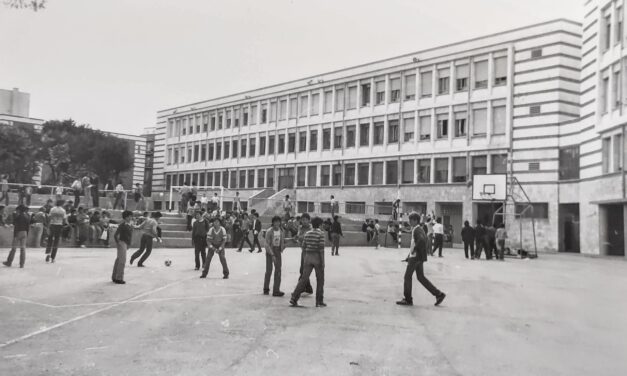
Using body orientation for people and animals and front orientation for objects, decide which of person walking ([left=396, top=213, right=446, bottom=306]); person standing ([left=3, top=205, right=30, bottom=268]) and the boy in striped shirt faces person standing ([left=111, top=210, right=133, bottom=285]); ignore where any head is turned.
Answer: person walking ([left=396, top=213, right=446, bottom=306])

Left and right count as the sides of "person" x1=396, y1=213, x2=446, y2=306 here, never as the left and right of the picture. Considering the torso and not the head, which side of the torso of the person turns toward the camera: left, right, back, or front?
left

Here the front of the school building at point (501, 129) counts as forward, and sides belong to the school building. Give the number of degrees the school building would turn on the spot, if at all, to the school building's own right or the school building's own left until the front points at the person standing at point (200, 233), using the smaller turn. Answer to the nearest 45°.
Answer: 0° — it already faces them

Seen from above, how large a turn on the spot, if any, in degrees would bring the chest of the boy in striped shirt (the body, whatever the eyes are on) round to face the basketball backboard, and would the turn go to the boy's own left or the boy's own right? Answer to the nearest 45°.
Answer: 0° — they already face it

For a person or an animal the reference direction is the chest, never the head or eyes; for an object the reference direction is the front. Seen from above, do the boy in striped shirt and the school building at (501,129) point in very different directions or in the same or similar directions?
very different directions

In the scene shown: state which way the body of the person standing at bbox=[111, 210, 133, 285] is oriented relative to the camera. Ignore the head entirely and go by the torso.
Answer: to the viewer's right

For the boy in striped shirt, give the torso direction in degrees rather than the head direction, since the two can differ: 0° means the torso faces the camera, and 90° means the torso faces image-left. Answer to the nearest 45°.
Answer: approximately 225°

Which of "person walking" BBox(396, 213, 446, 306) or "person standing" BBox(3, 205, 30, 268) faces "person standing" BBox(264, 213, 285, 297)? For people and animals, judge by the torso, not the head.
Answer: "person walking" BBox(396, 213, 446, 306)

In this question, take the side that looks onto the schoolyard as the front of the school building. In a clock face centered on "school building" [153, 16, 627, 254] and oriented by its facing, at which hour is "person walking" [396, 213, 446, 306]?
The person walking is roughly at 11 o'clock from the school building.

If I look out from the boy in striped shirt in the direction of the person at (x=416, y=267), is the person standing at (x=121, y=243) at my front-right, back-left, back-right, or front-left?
back-left
